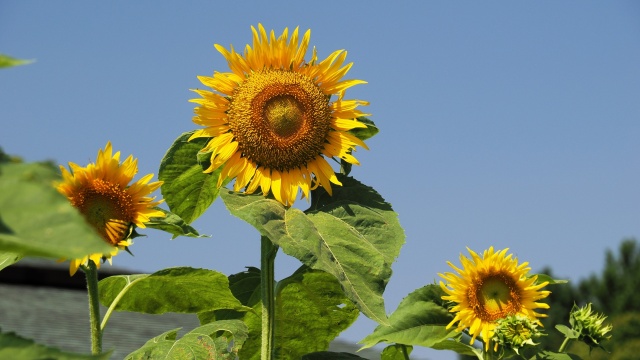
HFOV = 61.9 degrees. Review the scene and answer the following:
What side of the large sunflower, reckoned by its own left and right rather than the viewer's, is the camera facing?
front

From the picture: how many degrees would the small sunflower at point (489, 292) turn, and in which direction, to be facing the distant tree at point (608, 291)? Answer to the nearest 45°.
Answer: approximately 180°

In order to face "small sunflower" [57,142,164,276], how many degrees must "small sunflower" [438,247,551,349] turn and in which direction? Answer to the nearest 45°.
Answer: approximately 45° to its right

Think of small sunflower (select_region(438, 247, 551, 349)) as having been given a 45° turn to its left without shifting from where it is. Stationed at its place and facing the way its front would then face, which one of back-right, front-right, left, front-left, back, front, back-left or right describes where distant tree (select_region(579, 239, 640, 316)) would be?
back-left

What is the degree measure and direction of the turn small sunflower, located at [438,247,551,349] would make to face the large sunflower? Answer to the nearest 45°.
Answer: approximately 45° to its right

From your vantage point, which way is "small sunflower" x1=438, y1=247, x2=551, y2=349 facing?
toward the camera

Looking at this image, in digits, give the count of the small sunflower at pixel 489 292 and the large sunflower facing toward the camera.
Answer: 2
